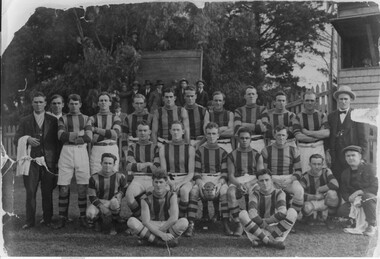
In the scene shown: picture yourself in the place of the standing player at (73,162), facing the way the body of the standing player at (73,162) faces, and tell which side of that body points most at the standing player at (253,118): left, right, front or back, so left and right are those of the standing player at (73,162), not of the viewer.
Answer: left

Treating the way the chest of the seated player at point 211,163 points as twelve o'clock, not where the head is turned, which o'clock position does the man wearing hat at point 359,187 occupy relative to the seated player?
The man wearing hat is roughly at 9 o'clock from the seated player.

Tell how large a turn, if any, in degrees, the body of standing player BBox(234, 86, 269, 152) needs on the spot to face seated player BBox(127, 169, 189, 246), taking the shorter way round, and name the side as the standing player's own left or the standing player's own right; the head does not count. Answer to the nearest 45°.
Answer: approximately 45° to the standing player's own right

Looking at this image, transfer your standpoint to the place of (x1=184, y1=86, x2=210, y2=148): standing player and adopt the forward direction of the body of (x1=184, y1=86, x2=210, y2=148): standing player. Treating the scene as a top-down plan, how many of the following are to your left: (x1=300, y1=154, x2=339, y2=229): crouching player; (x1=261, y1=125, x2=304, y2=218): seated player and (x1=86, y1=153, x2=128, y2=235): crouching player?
2

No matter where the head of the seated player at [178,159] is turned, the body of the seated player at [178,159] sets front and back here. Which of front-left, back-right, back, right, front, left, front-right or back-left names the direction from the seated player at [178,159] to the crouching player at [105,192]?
right
